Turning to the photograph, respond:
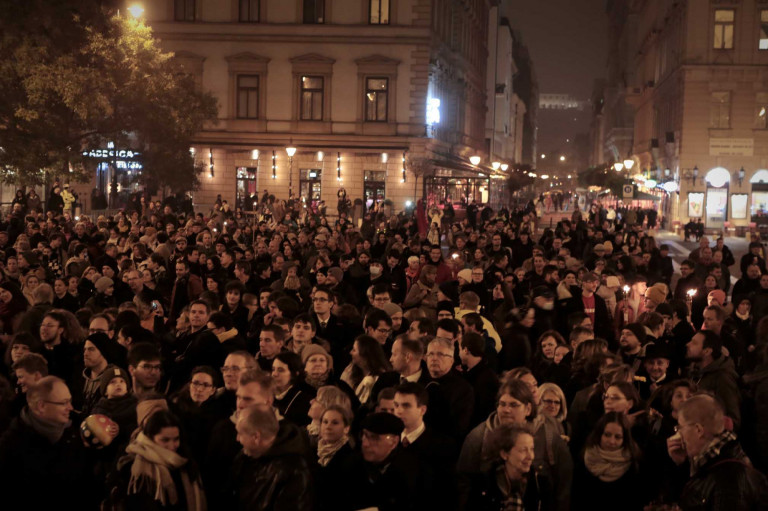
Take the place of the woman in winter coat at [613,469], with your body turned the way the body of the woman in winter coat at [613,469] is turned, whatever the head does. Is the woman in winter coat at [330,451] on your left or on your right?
on your right

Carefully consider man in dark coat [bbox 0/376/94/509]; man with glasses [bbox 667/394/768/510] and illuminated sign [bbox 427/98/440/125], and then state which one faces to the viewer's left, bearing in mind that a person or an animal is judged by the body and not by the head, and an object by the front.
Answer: the man with glasses

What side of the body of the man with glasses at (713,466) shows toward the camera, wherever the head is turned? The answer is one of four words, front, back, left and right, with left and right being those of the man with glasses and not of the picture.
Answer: left

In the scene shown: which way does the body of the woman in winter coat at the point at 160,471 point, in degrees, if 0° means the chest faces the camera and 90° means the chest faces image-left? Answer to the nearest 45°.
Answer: approximately 315°

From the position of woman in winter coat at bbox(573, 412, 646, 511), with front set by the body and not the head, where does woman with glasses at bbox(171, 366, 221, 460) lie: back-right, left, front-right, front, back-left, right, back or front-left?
right

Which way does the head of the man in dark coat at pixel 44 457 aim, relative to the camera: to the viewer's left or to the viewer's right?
to the viewer's right

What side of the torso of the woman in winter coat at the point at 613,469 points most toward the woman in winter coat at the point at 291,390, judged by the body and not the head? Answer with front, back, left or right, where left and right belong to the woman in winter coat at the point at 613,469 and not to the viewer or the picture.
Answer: right

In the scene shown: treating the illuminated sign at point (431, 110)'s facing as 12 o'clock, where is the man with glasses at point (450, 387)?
The man with glasses is roughly at 12 o'clock from the illuminated sign.

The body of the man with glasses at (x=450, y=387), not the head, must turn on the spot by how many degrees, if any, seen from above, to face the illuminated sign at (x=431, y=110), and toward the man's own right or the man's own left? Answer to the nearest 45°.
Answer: approximately 135° to the man's own right

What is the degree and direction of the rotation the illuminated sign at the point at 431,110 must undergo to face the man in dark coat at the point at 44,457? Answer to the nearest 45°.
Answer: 0° — it already faces them
